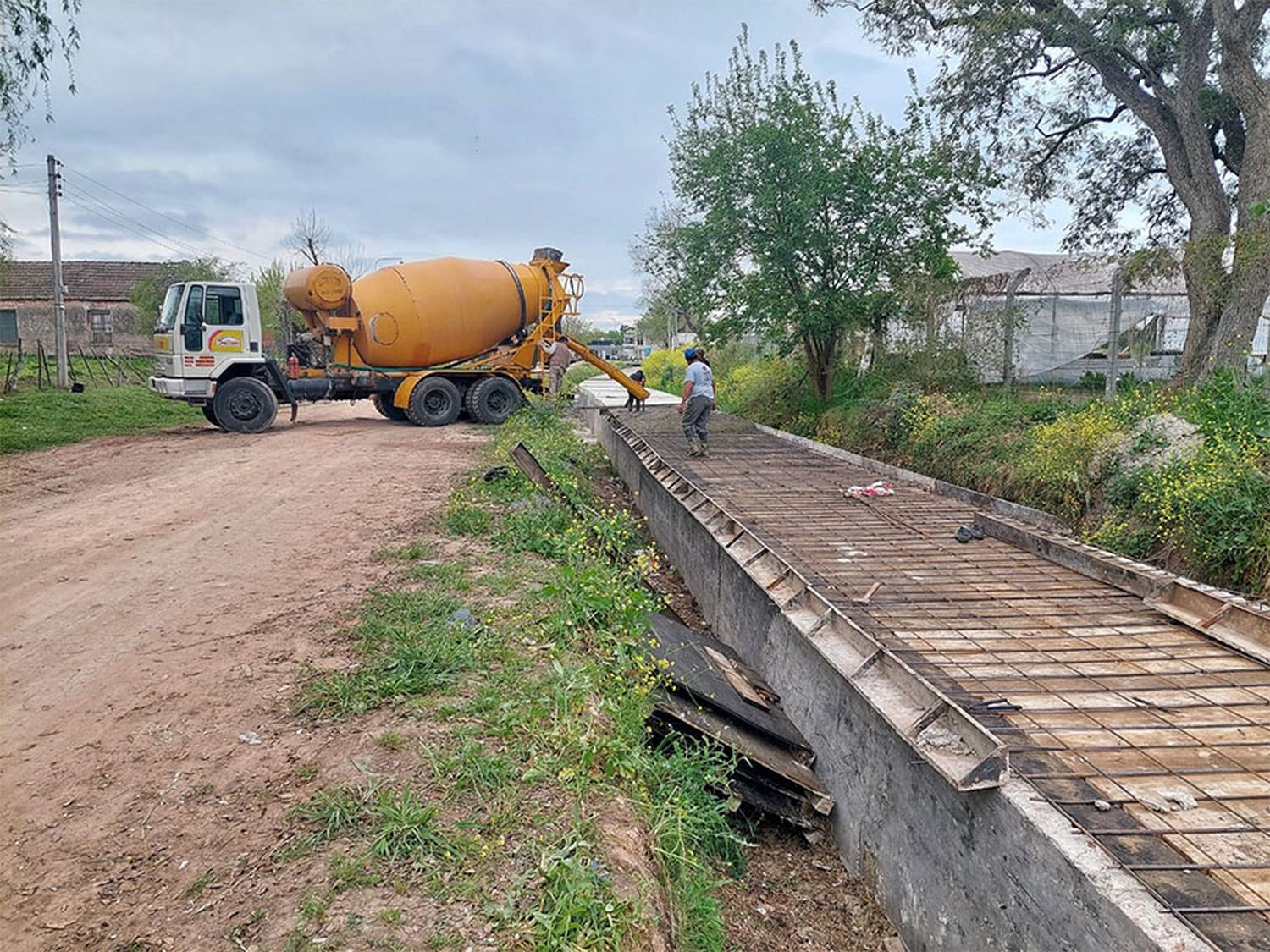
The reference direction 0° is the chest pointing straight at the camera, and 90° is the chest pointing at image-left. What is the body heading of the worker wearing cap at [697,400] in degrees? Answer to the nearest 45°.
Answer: approximately 135°

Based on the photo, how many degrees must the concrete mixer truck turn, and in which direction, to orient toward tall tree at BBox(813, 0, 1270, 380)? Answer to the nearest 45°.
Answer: approximately 135° to its left

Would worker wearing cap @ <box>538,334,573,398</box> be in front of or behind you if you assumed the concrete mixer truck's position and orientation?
behind

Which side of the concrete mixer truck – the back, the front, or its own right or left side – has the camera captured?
left

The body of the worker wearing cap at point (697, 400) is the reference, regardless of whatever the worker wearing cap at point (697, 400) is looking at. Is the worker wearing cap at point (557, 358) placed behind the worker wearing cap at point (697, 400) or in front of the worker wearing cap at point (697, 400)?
in front
